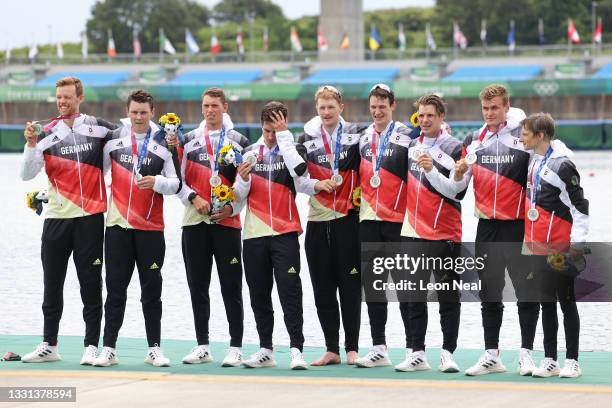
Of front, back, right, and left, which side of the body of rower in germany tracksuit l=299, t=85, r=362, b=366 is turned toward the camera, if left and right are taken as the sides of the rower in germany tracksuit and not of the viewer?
front

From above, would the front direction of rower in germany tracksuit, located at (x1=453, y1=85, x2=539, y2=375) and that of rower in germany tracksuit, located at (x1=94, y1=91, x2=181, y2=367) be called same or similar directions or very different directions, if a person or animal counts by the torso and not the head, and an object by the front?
same or similar directions

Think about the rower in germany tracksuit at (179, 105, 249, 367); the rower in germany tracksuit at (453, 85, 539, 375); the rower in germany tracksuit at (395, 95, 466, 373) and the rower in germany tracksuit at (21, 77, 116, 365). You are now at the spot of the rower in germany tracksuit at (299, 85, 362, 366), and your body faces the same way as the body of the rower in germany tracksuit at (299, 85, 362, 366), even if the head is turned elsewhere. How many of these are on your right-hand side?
2

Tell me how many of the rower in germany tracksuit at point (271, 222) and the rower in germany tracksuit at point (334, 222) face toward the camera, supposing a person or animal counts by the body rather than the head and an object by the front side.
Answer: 2

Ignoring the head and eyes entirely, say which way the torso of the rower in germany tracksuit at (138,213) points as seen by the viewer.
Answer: toward the camera

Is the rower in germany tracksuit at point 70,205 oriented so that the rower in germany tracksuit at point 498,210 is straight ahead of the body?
no

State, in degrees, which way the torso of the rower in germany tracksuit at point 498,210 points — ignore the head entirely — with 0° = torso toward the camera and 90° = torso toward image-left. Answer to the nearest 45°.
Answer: approximately 0°

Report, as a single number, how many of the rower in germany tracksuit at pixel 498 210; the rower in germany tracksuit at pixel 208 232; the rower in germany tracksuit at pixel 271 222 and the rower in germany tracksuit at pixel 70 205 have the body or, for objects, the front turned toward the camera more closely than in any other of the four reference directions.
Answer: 4

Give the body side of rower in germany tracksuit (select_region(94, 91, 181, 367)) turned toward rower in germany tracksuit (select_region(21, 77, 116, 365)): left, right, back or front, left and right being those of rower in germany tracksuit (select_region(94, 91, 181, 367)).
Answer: right

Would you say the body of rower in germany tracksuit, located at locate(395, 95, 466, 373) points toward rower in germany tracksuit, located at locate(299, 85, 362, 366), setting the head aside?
no

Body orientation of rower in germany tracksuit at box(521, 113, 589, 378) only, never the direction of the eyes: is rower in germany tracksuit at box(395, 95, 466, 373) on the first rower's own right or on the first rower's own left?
on the first rower's own right

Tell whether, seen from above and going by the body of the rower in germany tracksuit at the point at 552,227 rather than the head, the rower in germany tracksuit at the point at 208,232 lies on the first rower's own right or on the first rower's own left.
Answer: on the first rower's own right

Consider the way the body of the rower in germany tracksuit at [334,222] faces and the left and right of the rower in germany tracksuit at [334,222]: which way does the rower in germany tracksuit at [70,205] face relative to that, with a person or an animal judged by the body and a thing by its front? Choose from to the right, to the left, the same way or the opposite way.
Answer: the same way

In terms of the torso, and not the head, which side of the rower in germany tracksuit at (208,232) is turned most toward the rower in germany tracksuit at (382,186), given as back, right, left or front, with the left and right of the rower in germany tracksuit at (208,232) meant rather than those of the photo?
left

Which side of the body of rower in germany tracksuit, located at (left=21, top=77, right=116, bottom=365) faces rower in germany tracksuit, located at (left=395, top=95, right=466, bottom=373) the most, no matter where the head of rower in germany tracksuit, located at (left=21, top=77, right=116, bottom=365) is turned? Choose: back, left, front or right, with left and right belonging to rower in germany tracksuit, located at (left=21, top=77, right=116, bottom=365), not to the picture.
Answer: left

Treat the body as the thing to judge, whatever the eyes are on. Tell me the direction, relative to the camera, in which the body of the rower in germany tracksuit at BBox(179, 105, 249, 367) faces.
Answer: toward the camera

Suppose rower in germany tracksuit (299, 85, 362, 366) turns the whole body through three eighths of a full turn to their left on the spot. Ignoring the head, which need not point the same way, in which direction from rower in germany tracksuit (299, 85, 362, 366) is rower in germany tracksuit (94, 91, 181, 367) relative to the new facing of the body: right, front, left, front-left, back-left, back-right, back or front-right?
back-left

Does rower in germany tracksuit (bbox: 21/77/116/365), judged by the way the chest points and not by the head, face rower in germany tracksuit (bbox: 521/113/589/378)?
no

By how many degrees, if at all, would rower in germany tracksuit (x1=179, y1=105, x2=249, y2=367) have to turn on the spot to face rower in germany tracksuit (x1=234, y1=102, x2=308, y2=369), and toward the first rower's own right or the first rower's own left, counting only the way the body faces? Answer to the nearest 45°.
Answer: approximately 90° to the first rower's own left

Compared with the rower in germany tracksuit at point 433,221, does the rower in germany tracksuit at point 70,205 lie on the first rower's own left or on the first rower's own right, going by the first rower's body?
on the first rower's own right

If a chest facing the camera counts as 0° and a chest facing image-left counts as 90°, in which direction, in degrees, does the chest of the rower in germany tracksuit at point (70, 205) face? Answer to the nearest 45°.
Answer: approximately 0°
